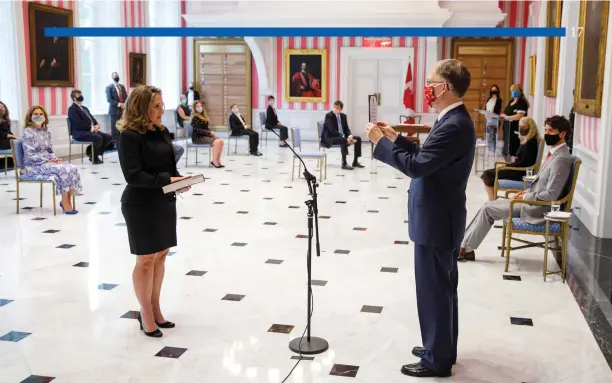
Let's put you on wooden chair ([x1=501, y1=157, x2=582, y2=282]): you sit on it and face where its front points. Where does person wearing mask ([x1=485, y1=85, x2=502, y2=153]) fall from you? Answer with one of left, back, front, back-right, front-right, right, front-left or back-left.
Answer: right

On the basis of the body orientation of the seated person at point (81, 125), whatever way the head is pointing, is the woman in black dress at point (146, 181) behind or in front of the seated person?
in front

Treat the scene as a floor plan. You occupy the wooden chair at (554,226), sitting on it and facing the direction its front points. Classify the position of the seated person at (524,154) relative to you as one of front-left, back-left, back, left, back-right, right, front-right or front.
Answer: right

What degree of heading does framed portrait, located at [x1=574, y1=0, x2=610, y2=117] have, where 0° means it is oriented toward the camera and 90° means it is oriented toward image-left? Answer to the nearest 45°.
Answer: approximately 45°

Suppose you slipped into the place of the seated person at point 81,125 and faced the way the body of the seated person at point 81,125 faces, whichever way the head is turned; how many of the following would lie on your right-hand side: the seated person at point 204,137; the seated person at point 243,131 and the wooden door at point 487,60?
0

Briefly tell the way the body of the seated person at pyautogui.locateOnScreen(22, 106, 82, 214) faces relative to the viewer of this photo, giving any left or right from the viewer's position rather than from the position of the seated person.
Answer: facing the viewer and to the right of the viewer

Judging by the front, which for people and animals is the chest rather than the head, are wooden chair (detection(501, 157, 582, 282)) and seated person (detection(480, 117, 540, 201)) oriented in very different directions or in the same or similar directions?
same or similar directions

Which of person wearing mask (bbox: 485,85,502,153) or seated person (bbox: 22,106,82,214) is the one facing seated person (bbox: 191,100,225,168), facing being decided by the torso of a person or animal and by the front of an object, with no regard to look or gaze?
the person wearing mask

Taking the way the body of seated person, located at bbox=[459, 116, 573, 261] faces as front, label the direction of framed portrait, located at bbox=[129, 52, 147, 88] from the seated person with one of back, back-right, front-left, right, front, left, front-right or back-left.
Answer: front-right

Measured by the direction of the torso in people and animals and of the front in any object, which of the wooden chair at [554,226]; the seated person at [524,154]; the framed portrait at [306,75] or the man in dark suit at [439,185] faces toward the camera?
the framed portrait

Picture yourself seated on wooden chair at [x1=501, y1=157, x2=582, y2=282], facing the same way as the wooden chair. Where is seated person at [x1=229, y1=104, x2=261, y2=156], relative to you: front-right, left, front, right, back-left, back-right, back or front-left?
front-right

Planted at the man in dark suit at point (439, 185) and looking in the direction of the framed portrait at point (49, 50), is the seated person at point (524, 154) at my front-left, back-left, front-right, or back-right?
front-right

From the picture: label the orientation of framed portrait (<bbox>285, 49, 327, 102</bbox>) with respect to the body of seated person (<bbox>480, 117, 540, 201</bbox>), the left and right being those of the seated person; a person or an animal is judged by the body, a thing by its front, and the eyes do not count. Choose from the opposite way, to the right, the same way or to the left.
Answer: to the left

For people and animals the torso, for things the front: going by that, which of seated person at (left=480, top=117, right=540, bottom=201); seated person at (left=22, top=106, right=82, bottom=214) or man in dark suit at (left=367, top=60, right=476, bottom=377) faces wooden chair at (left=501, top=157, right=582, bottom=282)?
seated person at (left=22, top=106, right=82, bottom=214)

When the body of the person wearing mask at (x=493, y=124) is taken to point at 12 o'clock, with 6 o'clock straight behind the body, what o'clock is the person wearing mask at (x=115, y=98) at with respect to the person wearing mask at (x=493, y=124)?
the person wearing mask at (x=115, y=98) is roughly at 1 o'clock from the person wearing mask at (x=493, y=124).

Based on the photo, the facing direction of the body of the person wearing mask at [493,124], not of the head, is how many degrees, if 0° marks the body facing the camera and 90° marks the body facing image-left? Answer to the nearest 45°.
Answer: approximately 45°

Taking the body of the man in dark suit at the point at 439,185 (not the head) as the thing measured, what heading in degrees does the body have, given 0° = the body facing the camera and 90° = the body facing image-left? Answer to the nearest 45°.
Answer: approximately 90°

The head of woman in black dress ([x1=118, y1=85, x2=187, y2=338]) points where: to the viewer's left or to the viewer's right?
to the viewer's right

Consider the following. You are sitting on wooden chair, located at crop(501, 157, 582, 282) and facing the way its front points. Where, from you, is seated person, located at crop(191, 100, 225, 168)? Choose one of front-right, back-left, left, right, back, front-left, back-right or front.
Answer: front-right

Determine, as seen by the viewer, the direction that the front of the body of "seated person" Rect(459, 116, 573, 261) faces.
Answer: to the viewer's left

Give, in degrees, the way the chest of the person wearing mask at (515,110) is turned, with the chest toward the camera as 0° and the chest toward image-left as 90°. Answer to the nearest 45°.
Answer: approximately 45°

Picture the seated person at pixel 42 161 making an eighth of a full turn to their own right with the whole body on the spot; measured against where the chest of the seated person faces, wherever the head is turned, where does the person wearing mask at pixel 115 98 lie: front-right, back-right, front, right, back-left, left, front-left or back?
back

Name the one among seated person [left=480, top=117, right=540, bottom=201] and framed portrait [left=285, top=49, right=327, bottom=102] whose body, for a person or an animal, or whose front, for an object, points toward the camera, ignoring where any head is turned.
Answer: the framed portrait

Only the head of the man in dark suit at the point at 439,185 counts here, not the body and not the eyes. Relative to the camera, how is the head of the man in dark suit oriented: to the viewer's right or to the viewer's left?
to the viewer's left
